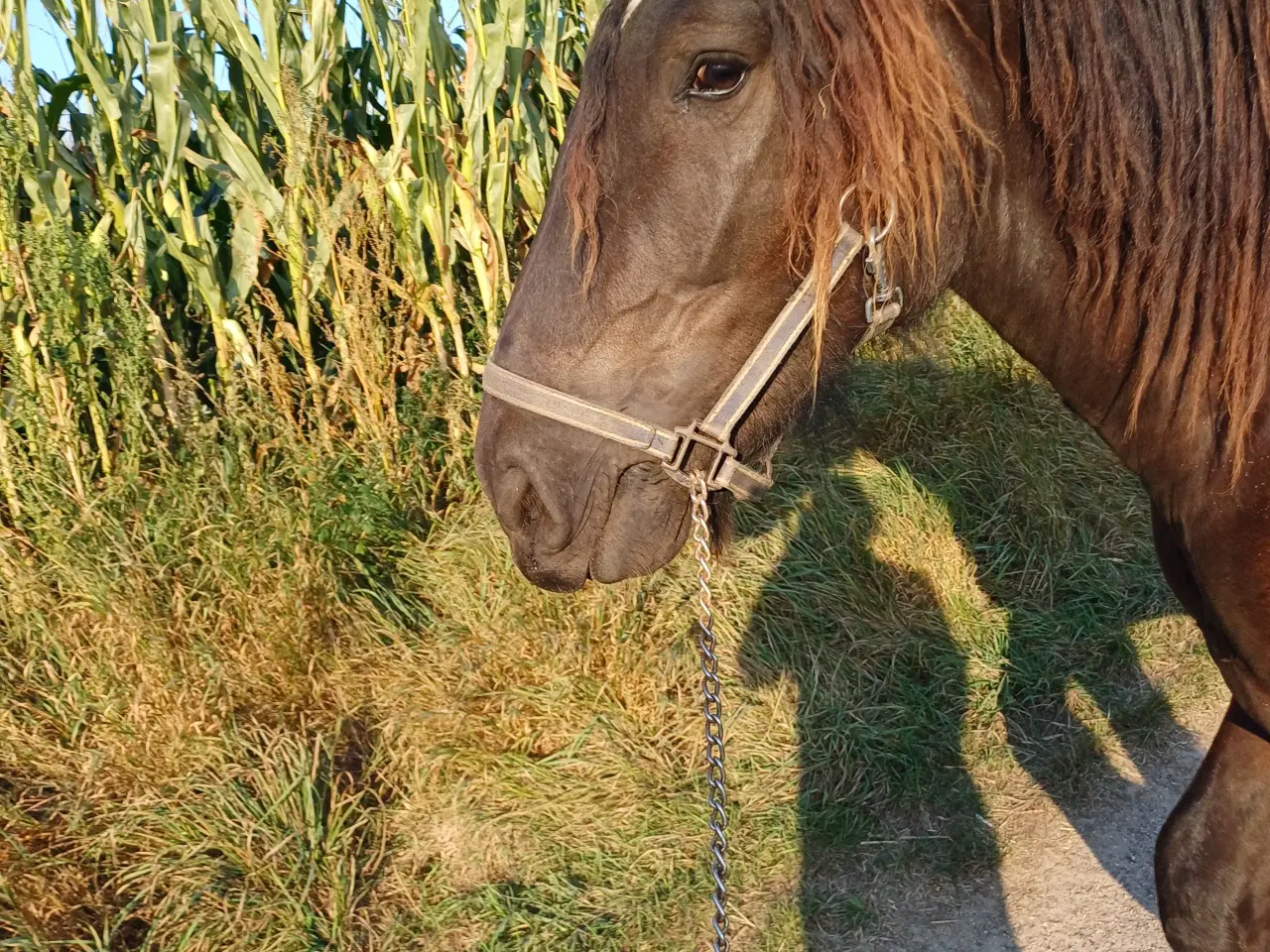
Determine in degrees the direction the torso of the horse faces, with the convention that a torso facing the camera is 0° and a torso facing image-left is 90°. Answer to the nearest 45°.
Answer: approximately 90°
